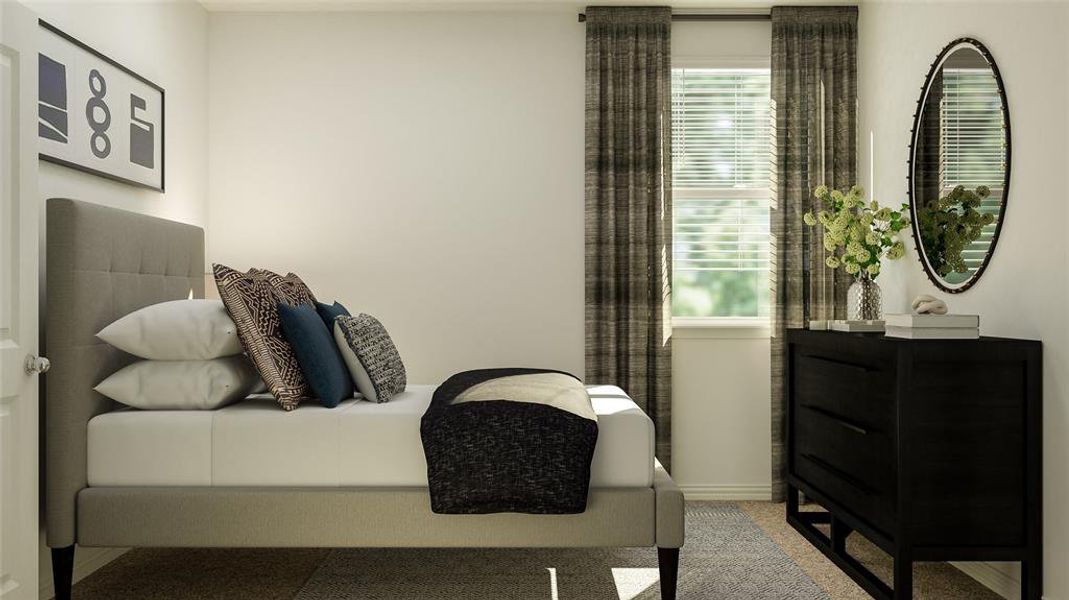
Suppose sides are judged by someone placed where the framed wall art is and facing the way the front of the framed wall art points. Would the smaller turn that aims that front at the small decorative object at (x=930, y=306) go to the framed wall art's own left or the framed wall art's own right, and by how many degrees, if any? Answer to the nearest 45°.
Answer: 0° — it already faces it

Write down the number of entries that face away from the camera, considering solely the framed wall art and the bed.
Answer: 0

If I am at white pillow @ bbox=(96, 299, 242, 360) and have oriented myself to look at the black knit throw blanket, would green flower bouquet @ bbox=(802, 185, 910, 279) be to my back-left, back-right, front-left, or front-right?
front-left

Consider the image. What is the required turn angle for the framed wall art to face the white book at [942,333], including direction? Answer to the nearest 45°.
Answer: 0° — it already faces it

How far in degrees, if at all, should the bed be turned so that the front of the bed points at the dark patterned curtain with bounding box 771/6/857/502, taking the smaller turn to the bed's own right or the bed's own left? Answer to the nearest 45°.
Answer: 0° — it already faces it

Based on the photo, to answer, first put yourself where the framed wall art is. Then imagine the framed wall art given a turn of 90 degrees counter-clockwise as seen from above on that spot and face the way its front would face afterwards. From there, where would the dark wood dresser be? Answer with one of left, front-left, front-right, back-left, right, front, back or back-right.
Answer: right

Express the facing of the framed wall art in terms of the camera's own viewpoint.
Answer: facing the viewer and to the right of the viewer

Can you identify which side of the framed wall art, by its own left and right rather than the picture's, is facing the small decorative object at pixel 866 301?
front

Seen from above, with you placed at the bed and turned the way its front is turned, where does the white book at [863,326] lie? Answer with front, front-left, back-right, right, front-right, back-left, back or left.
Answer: front

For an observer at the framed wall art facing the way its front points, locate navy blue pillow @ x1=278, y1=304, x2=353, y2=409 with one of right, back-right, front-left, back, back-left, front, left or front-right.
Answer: front

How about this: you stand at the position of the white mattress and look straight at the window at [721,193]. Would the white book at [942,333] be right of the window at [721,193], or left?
right

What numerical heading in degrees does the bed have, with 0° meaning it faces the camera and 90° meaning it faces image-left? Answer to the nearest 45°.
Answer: approximately 270°
